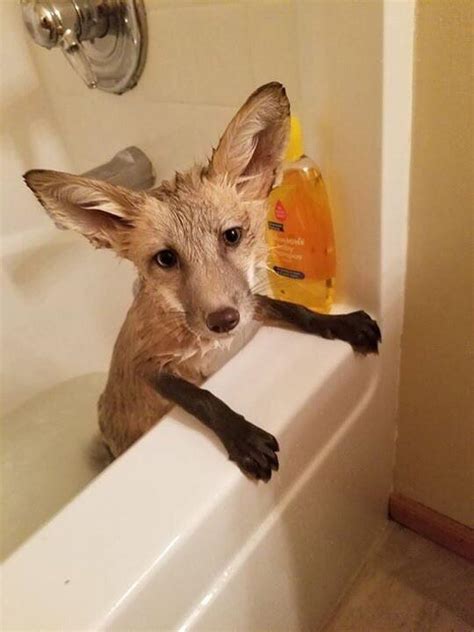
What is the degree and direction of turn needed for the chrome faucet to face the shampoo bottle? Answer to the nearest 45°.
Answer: approximately 90° to its left

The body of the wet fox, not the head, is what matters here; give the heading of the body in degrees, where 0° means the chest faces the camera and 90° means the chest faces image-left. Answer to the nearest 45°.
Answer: approximately 315°

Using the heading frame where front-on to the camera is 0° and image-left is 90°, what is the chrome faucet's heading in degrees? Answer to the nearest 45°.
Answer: approximately 45°

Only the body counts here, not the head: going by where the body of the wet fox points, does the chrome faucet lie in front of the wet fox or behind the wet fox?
behind

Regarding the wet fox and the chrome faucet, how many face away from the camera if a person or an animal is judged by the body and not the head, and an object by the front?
0

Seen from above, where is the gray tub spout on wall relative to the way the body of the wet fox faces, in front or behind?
behind
